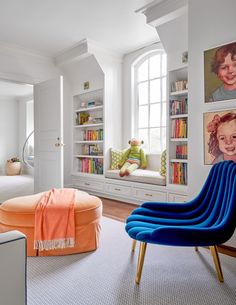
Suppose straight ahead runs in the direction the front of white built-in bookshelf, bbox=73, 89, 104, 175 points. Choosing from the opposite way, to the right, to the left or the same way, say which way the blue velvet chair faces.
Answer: to the right

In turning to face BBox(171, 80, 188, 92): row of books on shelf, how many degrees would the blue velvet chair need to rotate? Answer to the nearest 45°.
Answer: approximately 90° to its right

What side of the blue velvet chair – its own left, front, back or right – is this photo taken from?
left

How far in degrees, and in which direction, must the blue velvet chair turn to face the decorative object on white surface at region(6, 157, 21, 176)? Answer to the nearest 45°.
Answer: approximately 45° to its right

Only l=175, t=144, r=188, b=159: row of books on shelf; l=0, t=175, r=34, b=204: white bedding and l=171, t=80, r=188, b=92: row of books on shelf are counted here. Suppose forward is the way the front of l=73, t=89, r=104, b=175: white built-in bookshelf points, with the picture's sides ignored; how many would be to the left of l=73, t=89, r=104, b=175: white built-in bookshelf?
2

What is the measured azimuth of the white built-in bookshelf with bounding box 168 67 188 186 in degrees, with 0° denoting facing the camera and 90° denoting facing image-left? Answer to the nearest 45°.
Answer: approximately 45°

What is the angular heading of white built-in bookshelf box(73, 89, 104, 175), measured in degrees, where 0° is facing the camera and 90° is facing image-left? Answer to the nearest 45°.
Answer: approximately 45°

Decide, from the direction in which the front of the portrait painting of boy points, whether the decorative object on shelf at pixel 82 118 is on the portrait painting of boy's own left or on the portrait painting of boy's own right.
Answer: on the portrait painting of boy's own right

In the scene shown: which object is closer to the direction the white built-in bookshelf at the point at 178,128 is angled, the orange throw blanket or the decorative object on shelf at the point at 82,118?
the orange throw blanket

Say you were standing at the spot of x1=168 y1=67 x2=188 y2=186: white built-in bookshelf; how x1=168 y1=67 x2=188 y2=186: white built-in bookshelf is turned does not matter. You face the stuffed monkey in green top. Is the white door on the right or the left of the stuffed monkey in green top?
left

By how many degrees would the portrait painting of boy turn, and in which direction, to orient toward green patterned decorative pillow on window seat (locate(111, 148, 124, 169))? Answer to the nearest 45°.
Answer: approximately 90° to its right
